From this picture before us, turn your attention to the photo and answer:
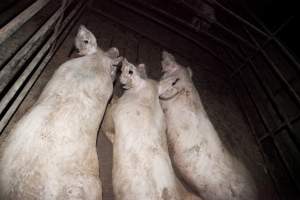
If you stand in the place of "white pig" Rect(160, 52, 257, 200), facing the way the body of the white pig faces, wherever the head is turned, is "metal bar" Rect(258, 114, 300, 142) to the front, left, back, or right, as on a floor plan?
right

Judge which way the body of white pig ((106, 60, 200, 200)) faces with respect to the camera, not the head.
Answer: away from the camera

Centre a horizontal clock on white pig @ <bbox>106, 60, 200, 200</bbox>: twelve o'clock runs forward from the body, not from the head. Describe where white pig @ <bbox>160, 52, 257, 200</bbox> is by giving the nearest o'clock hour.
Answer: white pig @ <bbox>160, 52, 257, 200</bbox> is roughly at 2 o'clock from white pig @ <bbox>106, 60, 200, 200</bbox>.

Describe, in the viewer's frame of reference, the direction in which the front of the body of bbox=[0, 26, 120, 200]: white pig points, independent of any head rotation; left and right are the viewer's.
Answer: facing away from the viewer and to the right of the viewer

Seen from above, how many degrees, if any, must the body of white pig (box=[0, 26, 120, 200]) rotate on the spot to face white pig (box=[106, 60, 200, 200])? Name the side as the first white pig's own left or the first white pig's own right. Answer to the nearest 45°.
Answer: approximately 45° to the first white pig's own right

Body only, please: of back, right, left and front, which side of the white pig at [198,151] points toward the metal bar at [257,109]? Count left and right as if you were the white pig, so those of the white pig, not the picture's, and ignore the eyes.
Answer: right

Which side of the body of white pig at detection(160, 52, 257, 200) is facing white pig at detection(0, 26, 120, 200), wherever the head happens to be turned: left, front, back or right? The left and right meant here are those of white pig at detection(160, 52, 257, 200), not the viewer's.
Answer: left
